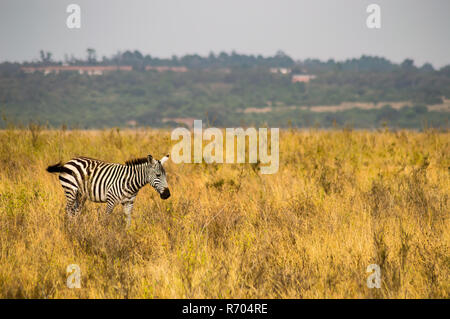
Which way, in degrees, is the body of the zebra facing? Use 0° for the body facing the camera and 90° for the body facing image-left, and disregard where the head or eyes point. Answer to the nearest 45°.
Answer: approximately 270°
